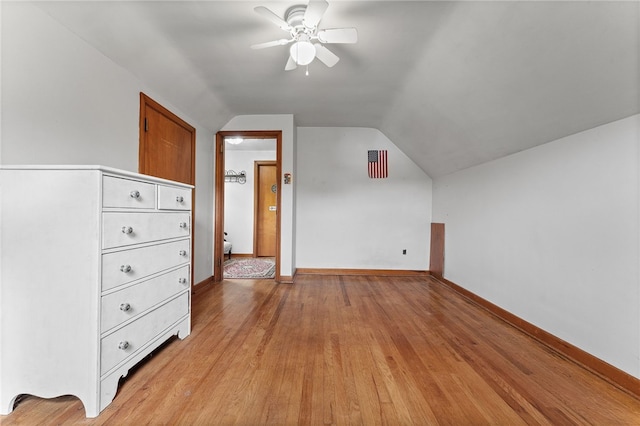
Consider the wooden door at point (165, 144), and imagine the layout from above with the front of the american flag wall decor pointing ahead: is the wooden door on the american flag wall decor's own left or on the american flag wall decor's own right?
on the american flag wall decor's own right

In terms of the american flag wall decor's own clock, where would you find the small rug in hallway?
The small rug in hallway is roughly at 3 o'clock from the american flag wall decor.

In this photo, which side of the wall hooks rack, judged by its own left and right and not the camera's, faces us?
front

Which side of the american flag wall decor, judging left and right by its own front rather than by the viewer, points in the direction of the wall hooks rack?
right

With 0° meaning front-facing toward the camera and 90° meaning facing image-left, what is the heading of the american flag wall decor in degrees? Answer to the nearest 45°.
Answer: approximately 0°

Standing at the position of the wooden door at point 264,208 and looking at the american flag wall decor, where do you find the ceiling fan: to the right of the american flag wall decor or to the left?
right

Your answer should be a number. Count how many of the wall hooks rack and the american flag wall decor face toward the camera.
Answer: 2

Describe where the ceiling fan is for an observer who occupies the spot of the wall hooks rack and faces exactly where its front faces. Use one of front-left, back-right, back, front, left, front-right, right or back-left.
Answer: front

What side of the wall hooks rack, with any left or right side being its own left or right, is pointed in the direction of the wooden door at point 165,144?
front

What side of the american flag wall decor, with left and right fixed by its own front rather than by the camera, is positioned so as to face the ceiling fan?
front

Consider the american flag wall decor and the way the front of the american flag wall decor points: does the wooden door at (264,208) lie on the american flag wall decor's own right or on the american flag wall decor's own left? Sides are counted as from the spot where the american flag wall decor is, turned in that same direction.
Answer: on the american flag wall decor's own right

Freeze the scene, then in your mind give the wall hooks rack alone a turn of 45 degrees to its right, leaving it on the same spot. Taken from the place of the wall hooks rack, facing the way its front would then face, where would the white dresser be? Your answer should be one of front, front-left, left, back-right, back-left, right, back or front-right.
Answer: front-left
